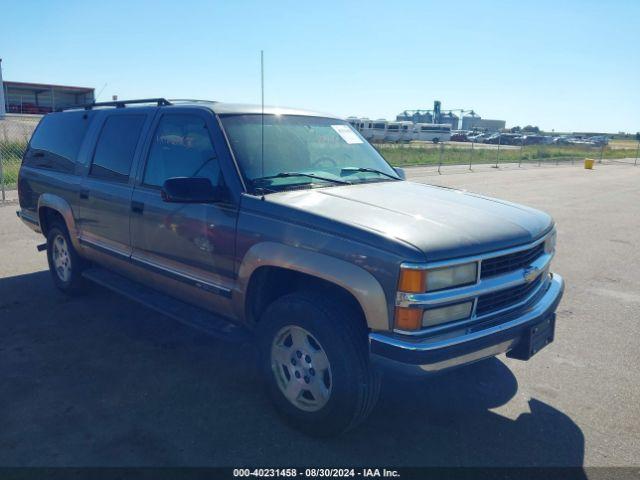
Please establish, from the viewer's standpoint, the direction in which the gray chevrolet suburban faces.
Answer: facing the viewer and to the right of the viewer
